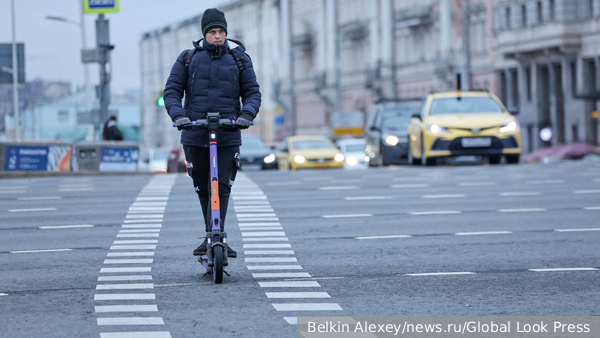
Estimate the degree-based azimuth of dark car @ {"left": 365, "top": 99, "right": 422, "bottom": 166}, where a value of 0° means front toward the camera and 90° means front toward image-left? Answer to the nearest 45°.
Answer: approximately 315°

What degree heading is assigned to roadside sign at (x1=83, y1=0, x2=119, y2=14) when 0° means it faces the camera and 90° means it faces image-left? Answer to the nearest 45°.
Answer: approximately 0°

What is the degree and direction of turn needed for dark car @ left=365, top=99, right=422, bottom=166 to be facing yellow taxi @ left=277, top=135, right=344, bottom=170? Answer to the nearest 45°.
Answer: approximately 135° to its right

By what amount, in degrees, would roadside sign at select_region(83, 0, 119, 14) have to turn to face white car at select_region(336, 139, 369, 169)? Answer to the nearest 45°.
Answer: approximately 135° to its left

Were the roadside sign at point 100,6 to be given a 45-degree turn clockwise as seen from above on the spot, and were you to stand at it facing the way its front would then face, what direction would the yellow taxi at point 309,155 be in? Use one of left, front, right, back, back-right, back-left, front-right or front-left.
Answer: back

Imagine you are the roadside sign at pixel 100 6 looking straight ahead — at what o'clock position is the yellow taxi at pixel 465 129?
The yellow taxi is roughly at 10 o'clock from the roadside sign.

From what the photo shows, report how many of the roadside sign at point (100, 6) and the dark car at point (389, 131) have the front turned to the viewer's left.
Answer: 0
